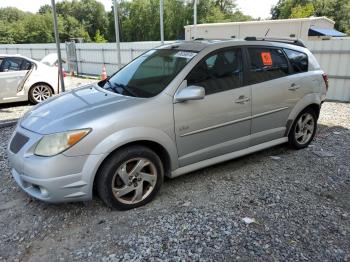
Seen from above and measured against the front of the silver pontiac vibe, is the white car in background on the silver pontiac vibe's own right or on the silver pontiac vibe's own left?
on the silver pontiac vibe's own right

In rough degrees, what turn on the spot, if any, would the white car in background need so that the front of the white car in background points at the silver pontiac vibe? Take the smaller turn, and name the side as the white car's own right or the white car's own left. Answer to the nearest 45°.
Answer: approximately 90° to the white car's own left

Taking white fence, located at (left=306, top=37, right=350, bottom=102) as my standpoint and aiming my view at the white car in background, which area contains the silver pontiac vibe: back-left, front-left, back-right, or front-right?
front-left

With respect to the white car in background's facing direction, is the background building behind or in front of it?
behind

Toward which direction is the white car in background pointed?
to the viewer's left

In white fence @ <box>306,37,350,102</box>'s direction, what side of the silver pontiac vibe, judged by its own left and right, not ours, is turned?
back

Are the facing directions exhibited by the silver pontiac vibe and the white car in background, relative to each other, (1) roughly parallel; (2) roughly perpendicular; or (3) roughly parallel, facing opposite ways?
roughly parallel

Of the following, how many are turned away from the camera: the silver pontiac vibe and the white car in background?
0

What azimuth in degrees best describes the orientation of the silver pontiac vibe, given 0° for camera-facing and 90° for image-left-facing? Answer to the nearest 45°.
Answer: approximately 45°

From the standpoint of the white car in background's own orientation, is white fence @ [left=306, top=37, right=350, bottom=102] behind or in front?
behind

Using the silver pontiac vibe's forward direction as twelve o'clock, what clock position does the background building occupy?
The background building is roughly at 5 o'clock from the silver pontiac vibe.
